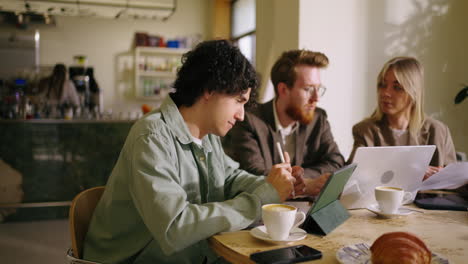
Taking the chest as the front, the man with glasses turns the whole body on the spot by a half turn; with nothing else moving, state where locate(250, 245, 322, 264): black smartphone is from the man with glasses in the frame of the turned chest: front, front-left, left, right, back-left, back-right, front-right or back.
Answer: back-left

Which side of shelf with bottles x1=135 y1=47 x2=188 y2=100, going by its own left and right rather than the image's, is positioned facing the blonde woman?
front

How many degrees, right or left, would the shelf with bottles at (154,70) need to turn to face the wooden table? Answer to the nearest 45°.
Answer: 0° — it already faces it

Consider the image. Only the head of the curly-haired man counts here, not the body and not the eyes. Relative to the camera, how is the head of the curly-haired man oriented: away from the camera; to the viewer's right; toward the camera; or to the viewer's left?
to the viewer's right

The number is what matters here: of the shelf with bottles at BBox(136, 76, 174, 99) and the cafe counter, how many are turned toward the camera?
2

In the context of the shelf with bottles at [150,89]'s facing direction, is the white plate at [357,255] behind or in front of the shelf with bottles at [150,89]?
in front

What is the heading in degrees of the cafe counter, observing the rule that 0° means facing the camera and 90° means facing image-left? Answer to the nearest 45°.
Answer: approximately 0°
